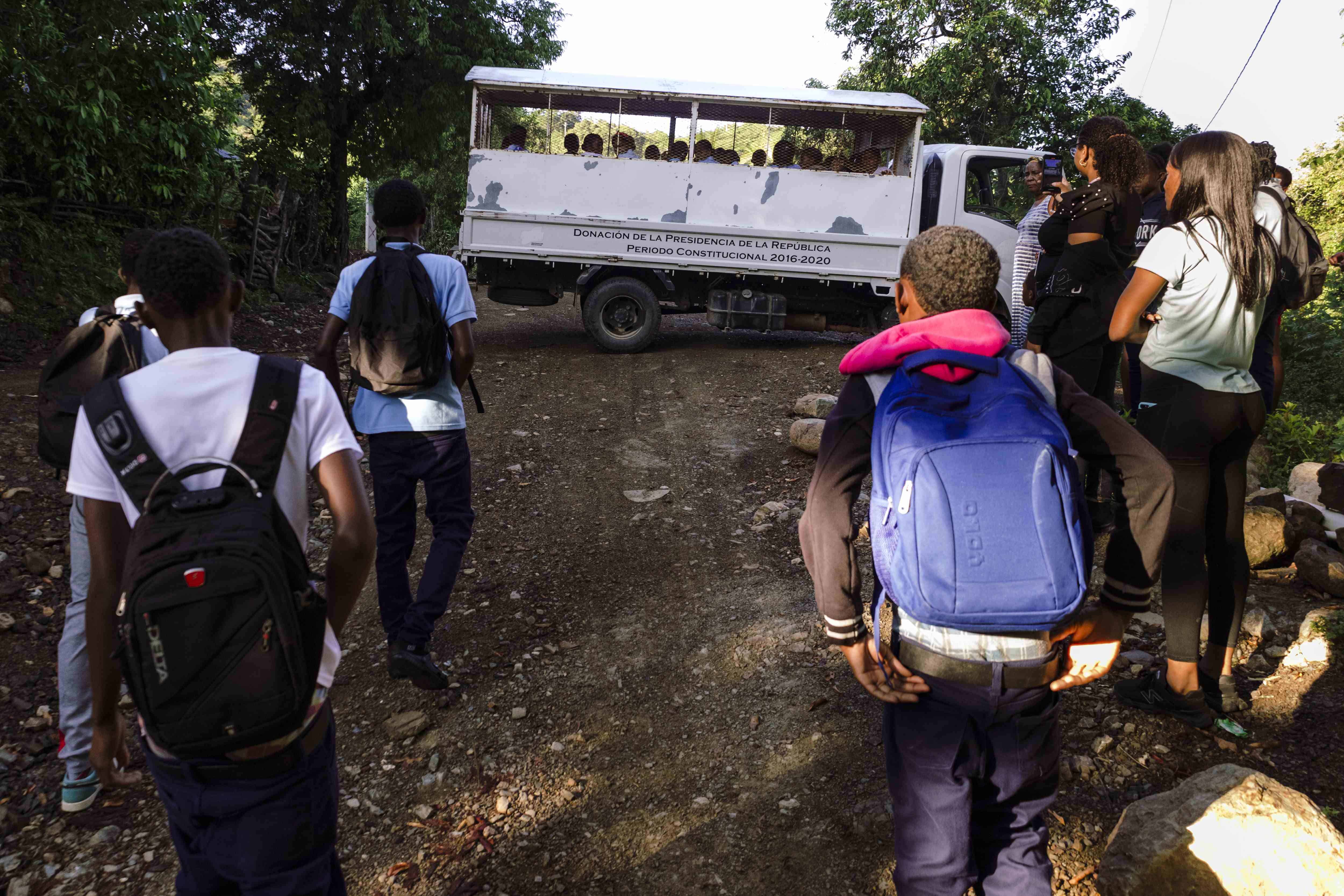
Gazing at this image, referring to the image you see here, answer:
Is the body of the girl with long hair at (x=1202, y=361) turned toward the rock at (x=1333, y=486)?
no

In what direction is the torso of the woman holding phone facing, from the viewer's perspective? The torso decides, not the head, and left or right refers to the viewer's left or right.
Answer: facing away from the viewer and to the left of the viewer

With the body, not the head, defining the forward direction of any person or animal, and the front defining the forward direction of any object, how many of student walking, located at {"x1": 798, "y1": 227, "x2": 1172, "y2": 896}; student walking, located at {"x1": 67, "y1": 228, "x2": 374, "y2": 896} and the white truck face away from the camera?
2

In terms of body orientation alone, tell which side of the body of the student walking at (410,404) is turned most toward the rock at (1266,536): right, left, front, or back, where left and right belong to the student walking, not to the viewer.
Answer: right

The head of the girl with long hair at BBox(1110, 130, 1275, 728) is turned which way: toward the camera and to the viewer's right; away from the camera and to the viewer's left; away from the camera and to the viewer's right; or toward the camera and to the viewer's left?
away from the camera and to the viewer's left

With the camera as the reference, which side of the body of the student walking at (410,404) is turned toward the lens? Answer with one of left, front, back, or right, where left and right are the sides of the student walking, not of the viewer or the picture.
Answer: back

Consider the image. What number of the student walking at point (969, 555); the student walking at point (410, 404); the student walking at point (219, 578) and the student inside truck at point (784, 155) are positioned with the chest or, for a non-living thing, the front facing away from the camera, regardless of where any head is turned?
4

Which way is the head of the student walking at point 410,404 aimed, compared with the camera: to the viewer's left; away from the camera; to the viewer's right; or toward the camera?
away from the camera

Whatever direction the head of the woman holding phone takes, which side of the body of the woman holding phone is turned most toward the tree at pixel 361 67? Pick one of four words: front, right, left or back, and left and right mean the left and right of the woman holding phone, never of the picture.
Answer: front

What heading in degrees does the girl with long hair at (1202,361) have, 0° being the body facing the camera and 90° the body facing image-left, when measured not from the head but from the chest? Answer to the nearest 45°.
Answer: approximately 135°

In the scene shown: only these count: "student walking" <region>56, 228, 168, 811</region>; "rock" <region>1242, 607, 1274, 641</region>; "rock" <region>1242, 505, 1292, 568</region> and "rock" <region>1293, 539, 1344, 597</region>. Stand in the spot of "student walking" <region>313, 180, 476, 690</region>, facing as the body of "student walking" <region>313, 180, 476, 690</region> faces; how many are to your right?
3

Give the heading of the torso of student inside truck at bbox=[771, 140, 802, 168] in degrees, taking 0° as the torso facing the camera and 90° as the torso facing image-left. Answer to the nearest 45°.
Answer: approximately 180°

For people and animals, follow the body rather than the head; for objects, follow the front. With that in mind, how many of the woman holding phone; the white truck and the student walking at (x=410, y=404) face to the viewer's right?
1

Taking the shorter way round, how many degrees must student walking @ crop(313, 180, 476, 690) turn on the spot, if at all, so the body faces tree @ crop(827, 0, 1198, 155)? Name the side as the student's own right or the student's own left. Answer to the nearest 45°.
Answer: approximately 45° to the student's own right

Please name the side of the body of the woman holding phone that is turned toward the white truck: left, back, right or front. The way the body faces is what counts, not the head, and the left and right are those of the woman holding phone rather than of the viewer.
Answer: front

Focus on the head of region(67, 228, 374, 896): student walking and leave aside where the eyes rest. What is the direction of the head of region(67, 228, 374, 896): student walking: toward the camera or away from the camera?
away from the camera

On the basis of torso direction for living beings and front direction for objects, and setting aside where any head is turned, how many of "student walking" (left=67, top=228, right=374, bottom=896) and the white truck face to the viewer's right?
1

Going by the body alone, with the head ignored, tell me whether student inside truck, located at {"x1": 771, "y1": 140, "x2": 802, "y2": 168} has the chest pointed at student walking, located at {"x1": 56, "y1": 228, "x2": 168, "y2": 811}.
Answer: no
